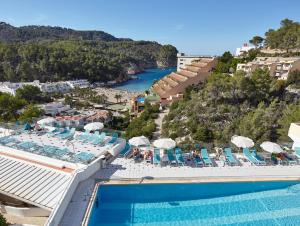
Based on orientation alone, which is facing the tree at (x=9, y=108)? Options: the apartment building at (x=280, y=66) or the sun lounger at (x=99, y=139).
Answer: the apartment building

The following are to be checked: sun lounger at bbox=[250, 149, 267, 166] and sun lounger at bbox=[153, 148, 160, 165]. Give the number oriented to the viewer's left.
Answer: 0

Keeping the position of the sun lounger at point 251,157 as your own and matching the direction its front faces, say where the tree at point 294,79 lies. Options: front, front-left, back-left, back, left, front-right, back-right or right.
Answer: back-left

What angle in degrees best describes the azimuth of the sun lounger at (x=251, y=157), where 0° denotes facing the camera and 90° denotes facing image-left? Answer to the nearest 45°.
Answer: approximately 315°

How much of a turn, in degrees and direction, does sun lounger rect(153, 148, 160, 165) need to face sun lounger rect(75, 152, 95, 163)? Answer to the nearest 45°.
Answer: approximately 90° to its right

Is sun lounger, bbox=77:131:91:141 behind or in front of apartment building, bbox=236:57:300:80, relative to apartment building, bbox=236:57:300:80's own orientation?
in front

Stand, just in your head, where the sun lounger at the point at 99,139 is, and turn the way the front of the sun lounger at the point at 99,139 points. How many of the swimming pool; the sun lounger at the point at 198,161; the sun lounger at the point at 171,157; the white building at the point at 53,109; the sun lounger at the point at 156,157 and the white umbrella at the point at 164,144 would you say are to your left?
5

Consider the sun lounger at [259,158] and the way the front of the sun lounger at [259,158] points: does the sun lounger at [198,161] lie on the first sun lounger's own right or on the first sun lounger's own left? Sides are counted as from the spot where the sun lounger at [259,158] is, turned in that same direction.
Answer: on the first sun lounger's own right

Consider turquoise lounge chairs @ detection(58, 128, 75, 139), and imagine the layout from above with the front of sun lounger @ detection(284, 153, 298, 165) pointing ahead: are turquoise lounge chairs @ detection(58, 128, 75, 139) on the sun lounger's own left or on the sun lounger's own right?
on the sun lounger's own right

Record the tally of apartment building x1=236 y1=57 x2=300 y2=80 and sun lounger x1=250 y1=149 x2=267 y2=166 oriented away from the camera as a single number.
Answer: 0

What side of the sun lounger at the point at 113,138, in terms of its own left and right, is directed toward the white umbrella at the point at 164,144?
left

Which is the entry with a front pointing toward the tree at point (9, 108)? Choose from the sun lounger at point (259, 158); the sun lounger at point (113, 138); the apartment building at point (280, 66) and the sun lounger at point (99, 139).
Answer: the apartment building

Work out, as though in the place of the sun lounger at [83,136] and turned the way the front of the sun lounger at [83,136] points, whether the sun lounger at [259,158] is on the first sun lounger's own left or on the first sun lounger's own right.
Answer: on the first sun lounger's own left

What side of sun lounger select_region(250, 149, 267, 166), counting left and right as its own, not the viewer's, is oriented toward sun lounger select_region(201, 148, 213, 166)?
right

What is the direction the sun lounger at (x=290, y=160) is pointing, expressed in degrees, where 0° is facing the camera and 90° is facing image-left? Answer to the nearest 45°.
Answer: approximately 315°

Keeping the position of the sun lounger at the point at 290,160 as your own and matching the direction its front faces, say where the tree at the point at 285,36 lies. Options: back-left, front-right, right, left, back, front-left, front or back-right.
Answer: back-left
